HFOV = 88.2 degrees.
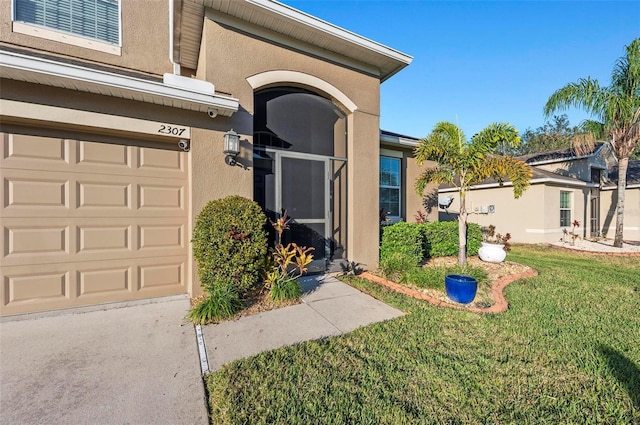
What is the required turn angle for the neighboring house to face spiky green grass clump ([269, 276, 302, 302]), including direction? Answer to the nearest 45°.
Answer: approximately 45° to its right

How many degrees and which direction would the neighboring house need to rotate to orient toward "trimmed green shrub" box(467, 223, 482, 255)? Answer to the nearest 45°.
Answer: approximately 45° to its right

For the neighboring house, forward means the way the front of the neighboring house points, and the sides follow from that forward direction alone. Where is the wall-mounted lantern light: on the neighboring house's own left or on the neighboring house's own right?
on the neighboring house's own right

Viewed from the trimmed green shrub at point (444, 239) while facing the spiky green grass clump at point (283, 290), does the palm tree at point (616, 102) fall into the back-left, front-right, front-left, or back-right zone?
back-left

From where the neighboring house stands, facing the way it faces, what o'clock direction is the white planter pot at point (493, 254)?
The white planter pot is roughly at 2 o'clock from the neighboring house.

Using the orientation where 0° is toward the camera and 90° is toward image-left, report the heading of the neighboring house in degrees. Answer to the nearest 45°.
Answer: approximately 315°

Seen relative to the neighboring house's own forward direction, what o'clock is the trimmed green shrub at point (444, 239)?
The trimmed green shrub is roughly at 2 o'clock from the neighboring house.

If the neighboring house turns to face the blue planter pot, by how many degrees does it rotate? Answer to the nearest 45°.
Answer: approximately 45° to its right
